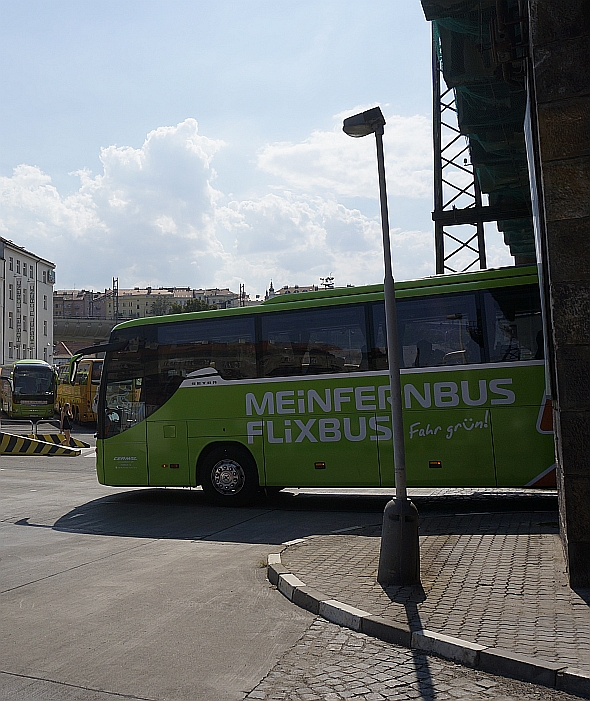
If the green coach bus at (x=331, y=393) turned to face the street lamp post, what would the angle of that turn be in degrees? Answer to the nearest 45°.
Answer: approximately 90° to its left

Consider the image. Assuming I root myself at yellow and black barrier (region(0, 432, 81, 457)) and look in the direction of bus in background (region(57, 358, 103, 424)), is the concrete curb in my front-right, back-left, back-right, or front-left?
back-right

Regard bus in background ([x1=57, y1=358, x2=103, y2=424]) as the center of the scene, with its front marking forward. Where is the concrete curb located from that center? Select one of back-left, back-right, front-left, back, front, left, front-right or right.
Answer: front-right

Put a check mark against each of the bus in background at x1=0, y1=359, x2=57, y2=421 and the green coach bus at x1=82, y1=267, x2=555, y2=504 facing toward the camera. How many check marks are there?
1

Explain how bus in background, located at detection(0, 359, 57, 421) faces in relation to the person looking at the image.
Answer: facing the viewer

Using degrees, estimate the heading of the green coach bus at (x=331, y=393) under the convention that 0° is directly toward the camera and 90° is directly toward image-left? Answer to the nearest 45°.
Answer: approximately 90°

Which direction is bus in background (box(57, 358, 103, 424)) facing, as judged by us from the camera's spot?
facing the viewer and to the right of the viewer

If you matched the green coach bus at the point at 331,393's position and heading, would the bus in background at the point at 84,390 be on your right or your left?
on your right

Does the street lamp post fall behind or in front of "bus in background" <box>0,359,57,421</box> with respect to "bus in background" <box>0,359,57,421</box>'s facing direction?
in front

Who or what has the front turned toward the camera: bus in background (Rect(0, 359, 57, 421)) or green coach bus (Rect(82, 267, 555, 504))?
the bus in background

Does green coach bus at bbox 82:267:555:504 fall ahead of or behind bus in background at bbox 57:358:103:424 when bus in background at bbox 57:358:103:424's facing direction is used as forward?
ahead

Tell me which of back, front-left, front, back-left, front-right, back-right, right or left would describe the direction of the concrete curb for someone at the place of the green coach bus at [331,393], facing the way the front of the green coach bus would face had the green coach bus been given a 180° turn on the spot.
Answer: right

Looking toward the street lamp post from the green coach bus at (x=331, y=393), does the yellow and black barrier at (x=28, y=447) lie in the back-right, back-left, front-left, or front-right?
back-right

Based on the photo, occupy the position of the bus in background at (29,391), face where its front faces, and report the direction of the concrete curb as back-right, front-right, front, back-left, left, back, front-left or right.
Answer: front

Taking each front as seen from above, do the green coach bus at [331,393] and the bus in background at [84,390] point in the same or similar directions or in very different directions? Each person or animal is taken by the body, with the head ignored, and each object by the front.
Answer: very different directions

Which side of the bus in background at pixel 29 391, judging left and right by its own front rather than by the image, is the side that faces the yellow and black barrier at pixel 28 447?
front

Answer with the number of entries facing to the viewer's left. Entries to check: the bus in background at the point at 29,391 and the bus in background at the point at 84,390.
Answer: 0
